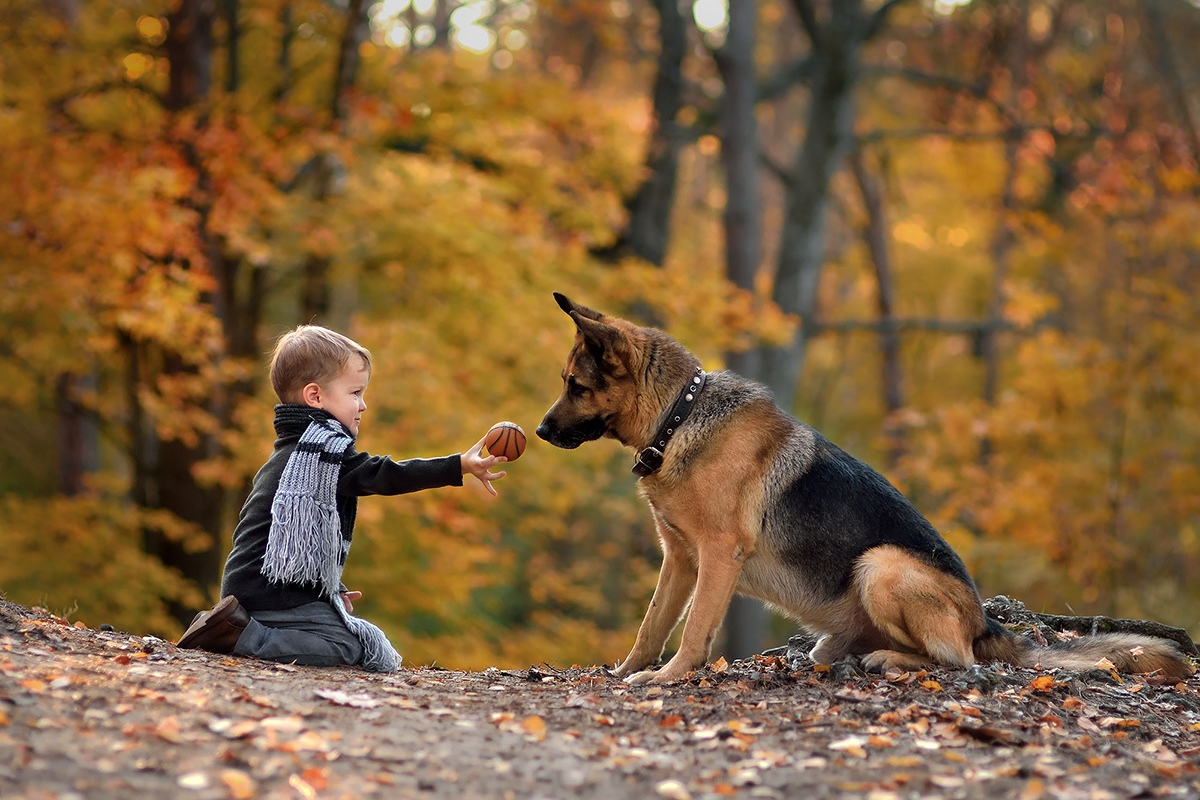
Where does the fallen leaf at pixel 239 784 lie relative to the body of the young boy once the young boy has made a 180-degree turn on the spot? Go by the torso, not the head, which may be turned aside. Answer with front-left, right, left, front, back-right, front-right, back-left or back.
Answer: left

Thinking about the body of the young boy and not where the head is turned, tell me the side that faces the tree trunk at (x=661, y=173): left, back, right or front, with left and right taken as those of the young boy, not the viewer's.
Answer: left

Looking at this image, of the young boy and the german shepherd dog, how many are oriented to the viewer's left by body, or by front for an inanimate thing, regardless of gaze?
1

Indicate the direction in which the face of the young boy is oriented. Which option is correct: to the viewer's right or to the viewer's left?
to the viewer's right

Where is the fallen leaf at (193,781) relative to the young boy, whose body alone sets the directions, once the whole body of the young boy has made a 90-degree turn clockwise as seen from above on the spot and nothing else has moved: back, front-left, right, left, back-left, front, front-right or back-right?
front

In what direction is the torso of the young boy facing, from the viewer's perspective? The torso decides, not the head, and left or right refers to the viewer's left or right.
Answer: facing to the right of the viewer

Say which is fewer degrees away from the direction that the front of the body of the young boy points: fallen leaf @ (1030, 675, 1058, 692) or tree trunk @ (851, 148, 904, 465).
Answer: the fallen leaf

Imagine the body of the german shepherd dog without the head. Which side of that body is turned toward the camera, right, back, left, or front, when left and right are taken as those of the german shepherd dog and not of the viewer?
left

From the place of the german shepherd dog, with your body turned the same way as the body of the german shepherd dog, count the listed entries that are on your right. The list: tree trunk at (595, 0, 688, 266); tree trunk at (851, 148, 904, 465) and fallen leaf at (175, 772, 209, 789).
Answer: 2

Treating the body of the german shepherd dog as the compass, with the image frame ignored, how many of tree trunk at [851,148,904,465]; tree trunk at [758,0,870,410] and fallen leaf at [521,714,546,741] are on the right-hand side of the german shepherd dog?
2

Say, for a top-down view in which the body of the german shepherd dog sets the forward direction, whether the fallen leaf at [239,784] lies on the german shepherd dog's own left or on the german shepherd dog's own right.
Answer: on the german shepherd dog's own left

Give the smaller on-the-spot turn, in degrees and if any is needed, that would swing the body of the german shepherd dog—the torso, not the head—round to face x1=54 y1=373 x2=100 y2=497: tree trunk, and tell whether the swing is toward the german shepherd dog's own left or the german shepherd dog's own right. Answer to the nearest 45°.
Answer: approximately 45° to the german shepherd dog's own right

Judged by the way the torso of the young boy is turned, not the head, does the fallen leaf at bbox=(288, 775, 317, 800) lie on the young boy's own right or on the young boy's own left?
on the young boy's own right

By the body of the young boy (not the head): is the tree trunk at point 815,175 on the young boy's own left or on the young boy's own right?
on the young boy's own left

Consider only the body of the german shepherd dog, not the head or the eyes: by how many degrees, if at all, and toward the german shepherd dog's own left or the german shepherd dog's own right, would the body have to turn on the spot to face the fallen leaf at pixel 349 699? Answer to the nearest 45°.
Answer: approximately 45° to the german shepherd dog's own left

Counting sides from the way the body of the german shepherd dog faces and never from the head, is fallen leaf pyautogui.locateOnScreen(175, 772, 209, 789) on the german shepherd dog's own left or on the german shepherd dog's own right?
on the german shepherd dog's own left
